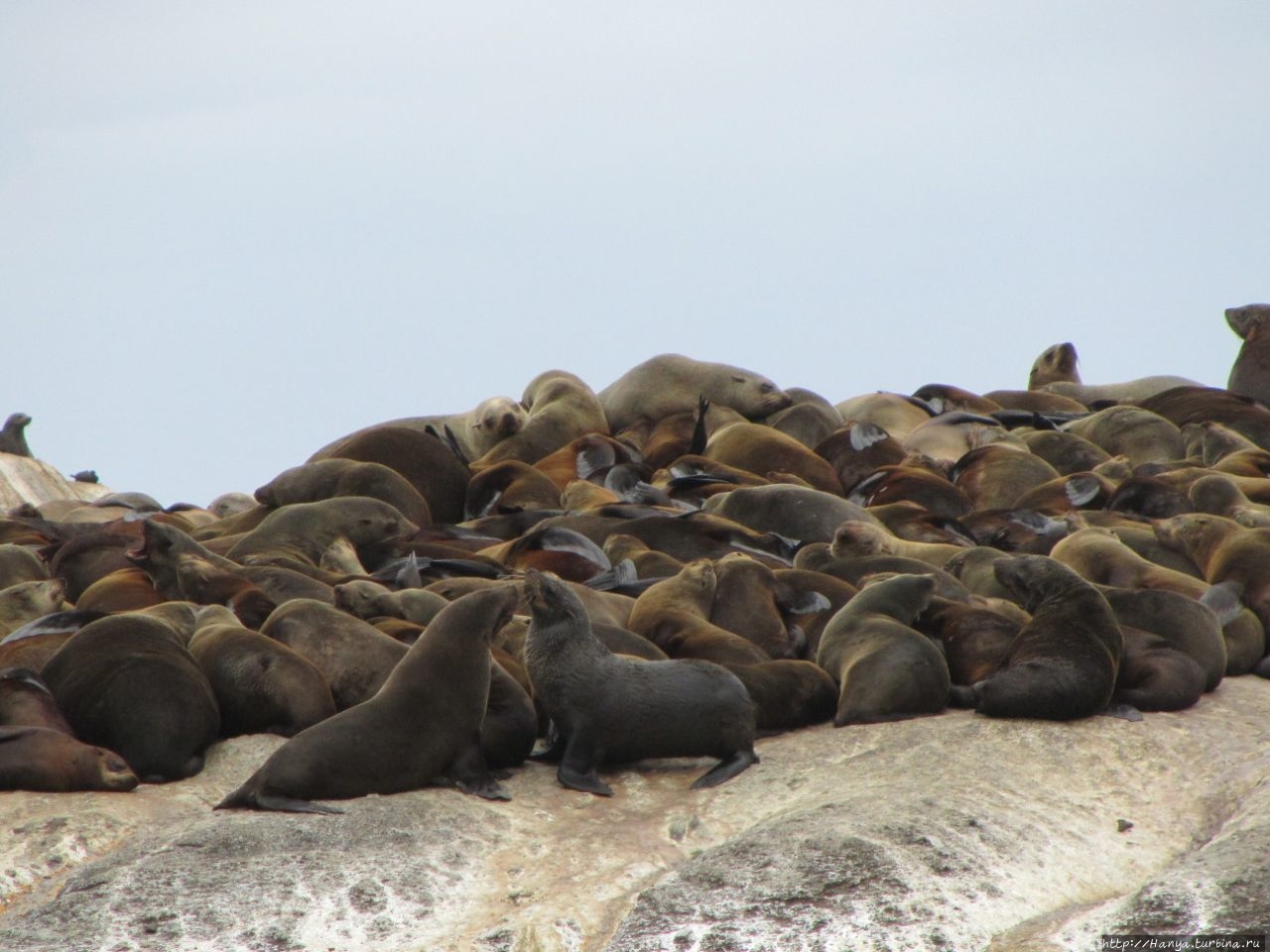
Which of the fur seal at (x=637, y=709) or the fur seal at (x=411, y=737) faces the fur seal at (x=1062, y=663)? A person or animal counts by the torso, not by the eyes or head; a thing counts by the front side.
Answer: the fur seal at (x=411, y=737)

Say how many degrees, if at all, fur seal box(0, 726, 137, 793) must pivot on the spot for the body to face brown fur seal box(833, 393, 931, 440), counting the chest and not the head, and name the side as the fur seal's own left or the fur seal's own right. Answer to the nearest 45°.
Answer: approximately 45° to the fur seal's own left

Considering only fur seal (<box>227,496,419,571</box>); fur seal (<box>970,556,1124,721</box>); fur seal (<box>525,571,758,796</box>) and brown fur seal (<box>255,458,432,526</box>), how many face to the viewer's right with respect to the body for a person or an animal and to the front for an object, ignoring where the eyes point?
1

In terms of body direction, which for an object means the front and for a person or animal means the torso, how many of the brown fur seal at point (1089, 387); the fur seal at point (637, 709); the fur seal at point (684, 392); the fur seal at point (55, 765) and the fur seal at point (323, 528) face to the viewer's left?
2

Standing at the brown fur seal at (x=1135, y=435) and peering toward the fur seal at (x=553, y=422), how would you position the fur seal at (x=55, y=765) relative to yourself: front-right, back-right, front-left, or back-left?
front-left

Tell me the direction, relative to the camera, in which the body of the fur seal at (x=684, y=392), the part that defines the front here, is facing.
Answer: to the viewer's right

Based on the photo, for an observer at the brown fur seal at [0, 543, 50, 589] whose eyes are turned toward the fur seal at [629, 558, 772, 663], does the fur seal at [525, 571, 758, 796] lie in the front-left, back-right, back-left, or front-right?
front-right

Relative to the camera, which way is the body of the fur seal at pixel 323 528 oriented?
to the viewer's right

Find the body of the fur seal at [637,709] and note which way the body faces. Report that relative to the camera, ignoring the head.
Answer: to the viewer's left

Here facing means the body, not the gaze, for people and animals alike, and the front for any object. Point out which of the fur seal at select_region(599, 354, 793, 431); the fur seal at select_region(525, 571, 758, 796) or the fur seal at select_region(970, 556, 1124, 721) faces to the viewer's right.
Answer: the fur seal at select_region(599, 354, 793, 431)

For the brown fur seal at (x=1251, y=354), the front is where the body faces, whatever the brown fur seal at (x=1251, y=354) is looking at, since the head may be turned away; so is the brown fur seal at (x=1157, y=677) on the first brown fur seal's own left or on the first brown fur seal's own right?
on the first brown fur seal's own left

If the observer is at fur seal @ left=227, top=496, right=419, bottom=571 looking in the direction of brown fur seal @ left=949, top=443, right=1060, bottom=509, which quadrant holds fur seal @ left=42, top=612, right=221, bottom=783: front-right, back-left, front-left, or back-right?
back-right

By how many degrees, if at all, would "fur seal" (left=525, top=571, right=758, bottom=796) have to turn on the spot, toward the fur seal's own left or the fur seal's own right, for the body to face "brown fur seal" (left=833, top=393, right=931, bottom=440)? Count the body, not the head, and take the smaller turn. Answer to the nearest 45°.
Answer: approximately 90° to the fur seal's own right

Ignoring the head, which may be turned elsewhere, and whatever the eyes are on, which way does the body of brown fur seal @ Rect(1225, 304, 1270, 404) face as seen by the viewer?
to the viewer's left

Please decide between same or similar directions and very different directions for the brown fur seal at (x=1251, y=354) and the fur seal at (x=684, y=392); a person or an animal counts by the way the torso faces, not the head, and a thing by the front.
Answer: very different directions

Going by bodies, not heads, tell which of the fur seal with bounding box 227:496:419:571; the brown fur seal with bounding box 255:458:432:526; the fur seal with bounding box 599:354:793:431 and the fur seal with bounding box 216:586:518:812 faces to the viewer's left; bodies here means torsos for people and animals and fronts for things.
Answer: the brown fur seal

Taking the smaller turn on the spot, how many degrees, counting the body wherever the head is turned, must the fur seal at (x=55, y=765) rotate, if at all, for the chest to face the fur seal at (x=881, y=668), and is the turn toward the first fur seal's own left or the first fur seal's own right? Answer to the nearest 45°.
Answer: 0° — it already faces it
